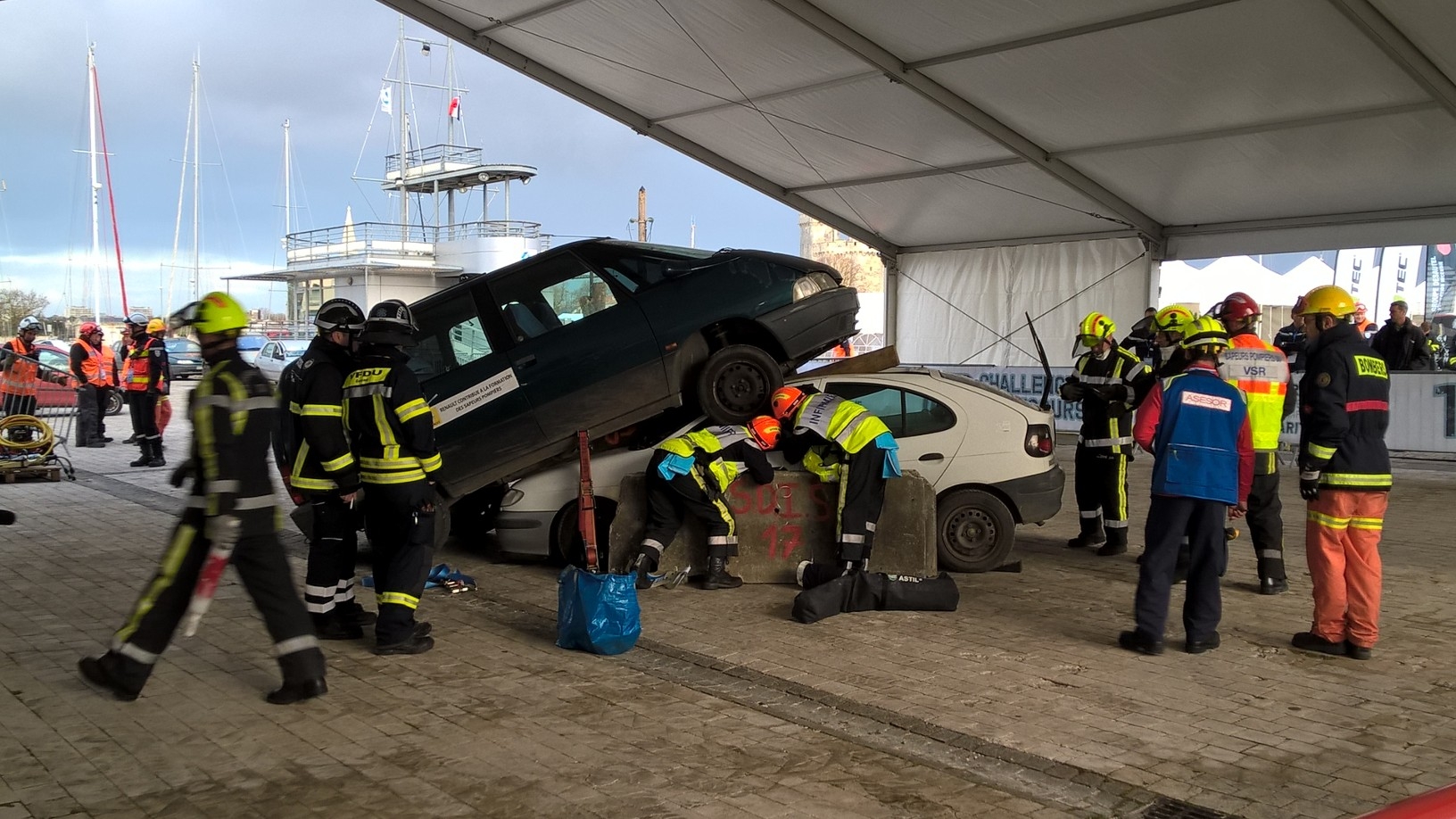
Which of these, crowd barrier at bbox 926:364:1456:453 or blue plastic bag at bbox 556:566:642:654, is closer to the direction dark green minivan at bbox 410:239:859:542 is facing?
the crowd barrier

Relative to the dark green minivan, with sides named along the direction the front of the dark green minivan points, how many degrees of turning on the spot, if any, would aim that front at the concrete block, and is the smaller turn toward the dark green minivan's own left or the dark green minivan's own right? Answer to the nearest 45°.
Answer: approximately 45° to the dark green minivan's own right

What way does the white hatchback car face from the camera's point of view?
to the viewer's left

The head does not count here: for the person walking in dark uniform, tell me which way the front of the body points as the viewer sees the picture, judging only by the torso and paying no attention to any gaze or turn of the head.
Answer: to the viewer's left

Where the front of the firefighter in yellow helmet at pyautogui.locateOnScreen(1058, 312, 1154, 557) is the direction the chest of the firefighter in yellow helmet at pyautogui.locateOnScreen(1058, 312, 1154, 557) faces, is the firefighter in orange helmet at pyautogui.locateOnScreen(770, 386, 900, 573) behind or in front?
in front

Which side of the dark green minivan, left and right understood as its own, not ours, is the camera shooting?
right

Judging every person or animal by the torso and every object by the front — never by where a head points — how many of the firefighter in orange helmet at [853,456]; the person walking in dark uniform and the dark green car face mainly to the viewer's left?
2

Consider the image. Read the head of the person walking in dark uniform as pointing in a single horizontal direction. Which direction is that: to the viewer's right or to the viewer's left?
to the viewer's left

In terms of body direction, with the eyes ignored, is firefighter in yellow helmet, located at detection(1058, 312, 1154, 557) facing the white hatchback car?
yes

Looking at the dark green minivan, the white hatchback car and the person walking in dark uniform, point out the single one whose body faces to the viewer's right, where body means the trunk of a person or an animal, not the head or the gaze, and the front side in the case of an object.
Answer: the dark green minivan
